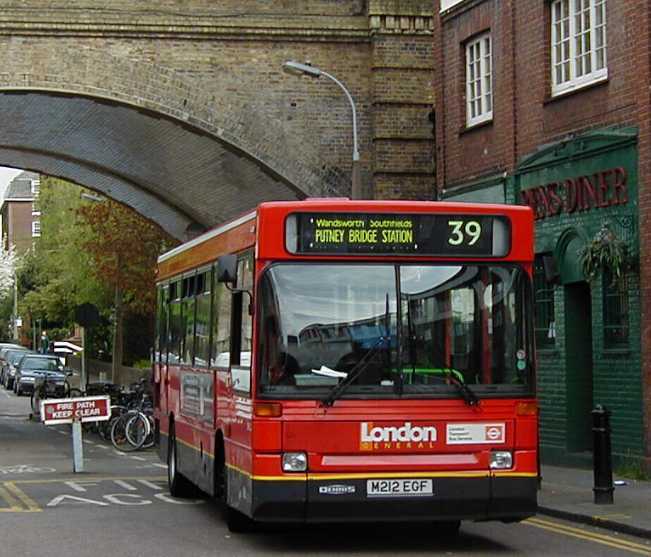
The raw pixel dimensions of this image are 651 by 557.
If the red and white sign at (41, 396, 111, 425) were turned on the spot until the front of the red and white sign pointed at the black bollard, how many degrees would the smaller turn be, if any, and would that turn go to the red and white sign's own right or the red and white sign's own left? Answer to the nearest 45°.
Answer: approximately 45° to the red and white sign's own left

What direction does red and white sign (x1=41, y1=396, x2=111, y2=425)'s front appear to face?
toward the camera

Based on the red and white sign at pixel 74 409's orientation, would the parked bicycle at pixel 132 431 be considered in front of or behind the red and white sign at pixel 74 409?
behind

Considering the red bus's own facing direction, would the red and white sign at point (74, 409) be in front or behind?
behind

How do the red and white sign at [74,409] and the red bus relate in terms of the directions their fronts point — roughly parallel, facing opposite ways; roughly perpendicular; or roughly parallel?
roughly parallel

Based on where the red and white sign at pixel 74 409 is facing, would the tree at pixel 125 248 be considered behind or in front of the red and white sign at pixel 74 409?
behind

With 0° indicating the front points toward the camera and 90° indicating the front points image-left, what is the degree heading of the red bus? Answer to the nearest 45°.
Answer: approximately 0°

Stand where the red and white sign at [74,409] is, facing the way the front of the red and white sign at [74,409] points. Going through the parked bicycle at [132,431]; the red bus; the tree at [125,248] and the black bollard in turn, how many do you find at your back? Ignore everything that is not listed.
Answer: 2

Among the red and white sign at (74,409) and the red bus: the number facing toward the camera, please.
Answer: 2
